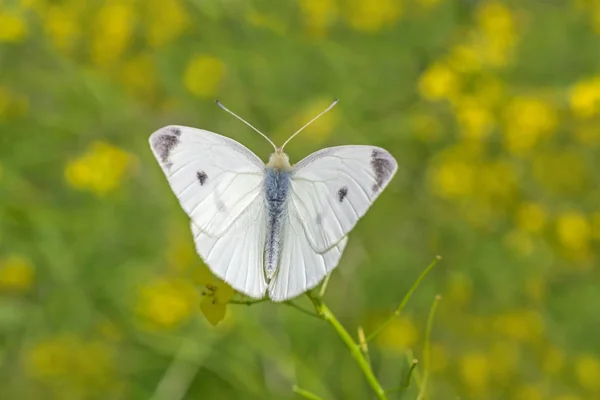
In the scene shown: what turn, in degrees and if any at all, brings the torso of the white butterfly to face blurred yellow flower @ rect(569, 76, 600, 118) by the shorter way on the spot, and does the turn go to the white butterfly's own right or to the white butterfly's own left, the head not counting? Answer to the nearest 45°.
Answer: approximately 45° to the white butterfly's own right

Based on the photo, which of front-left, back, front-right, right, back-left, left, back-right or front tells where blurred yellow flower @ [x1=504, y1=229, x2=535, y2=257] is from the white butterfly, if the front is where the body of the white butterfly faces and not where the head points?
front-right

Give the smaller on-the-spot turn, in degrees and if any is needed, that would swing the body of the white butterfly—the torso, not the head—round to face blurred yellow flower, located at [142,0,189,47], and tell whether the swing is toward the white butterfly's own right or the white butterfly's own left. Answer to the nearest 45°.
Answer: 0° — it already faces it

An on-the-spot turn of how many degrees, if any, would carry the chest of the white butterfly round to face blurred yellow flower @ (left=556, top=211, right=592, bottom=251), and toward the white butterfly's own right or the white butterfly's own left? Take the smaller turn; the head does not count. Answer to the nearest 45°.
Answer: approximately 45° to the white butterfly's own right

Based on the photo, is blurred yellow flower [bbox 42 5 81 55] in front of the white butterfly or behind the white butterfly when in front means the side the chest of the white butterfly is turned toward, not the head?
in front

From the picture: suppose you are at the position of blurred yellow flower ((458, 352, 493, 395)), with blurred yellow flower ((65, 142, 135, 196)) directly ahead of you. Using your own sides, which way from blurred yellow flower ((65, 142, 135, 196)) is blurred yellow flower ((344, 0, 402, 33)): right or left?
right

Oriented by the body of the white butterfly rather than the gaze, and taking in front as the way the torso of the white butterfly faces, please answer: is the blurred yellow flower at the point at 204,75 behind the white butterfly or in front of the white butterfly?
in front

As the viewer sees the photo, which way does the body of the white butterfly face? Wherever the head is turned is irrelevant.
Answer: away from the camera

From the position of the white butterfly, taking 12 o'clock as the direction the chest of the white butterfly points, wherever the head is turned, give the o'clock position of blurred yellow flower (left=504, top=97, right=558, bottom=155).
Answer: The blurred yellow flower is roughly at 1 o'clock from the white butterfly.
